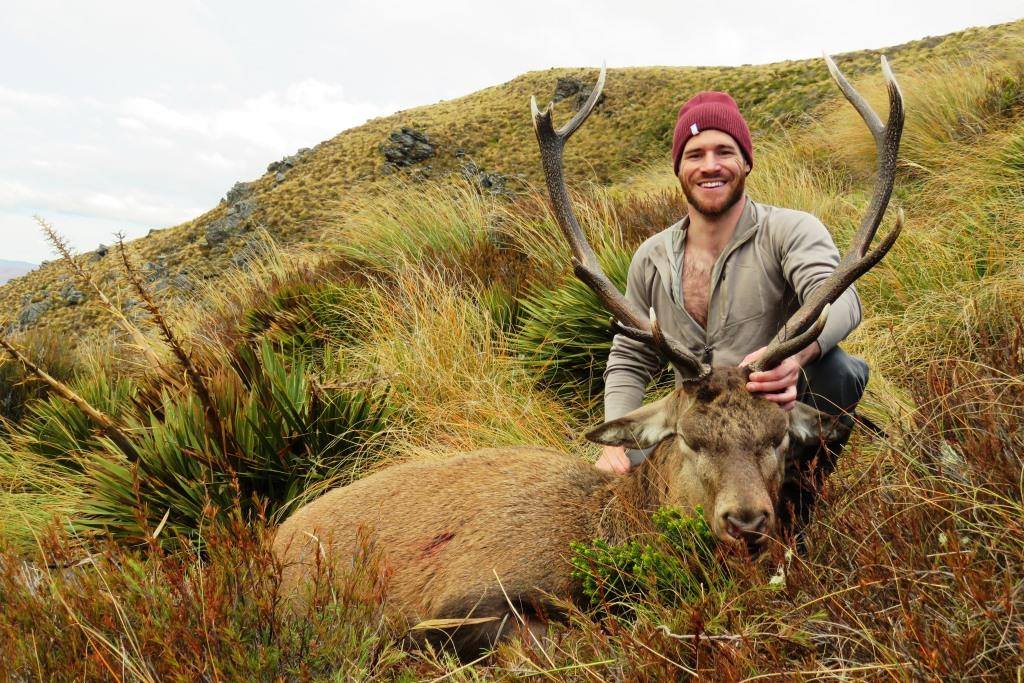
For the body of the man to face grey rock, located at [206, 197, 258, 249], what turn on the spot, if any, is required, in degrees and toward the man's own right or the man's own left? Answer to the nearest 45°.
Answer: approximately 135° to the man's own right

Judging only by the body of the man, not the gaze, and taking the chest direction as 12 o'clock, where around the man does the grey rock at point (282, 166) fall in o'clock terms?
The grey rock is roughly at 5 o'clock from the man.

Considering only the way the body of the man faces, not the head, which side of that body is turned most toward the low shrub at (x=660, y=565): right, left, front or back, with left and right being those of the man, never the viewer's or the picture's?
front

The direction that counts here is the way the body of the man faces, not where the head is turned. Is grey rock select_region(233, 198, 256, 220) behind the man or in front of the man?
behind

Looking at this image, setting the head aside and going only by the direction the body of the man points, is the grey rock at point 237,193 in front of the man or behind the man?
behind

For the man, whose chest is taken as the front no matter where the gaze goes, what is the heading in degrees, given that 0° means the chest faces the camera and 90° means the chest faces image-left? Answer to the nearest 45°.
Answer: approximately 0°

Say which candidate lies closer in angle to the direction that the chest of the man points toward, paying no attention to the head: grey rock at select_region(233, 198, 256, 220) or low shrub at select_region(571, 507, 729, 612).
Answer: the low shrub

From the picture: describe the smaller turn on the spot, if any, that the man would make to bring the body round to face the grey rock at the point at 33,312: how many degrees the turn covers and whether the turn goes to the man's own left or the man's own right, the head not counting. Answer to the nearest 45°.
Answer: approximately 135° to the man's own right

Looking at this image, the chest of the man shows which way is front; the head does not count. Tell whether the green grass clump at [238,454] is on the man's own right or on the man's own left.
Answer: on the man's own right

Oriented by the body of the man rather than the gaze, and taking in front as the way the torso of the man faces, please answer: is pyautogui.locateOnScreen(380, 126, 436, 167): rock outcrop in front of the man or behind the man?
behind

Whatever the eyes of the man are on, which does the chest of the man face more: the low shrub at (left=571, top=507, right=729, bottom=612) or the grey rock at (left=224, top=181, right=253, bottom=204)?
the low shrub
